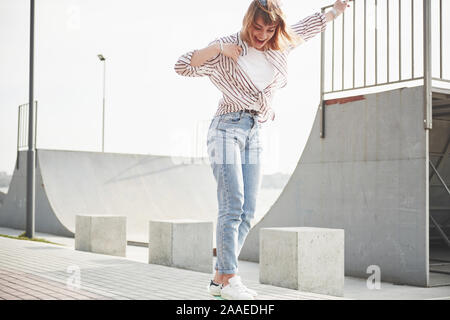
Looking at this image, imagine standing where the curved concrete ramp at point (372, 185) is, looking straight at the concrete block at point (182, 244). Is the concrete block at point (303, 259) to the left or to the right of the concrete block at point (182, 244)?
left

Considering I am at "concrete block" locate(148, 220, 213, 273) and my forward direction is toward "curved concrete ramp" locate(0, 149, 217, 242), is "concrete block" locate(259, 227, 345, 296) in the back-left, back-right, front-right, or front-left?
back-right

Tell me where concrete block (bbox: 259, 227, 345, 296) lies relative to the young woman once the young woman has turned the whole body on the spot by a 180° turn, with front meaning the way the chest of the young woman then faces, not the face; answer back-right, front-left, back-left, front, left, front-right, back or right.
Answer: front-right

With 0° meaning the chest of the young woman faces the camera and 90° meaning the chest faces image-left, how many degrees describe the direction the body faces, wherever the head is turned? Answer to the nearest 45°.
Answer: approximately 315°

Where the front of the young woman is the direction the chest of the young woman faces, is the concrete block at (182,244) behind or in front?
behind

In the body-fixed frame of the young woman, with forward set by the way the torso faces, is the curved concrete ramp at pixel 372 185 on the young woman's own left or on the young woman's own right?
on the young woman's own left
